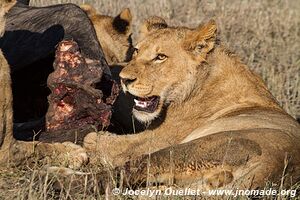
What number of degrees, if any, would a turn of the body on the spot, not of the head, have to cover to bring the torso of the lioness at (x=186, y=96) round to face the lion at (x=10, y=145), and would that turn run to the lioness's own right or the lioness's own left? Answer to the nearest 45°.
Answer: approximately 45° to the lioness's own left

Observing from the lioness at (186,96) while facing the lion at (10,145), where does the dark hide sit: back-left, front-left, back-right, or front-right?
front-right

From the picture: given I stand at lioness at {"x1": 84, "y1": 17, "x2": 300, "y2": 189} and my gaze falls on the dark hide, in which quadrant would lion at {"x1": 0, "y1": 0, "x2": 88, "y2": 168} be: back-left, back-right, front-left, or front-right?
front-left

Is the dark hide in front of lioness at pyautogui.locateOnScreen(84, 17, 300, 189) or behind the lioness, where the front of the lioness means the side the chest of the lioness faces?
in front

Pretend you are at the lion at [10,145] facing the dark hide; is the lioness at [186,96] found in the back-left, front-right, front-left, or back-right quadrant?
front-right

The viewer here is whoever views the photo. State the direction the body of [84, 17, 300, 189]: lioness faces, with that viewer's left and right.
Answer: facing to the left of the viewer
